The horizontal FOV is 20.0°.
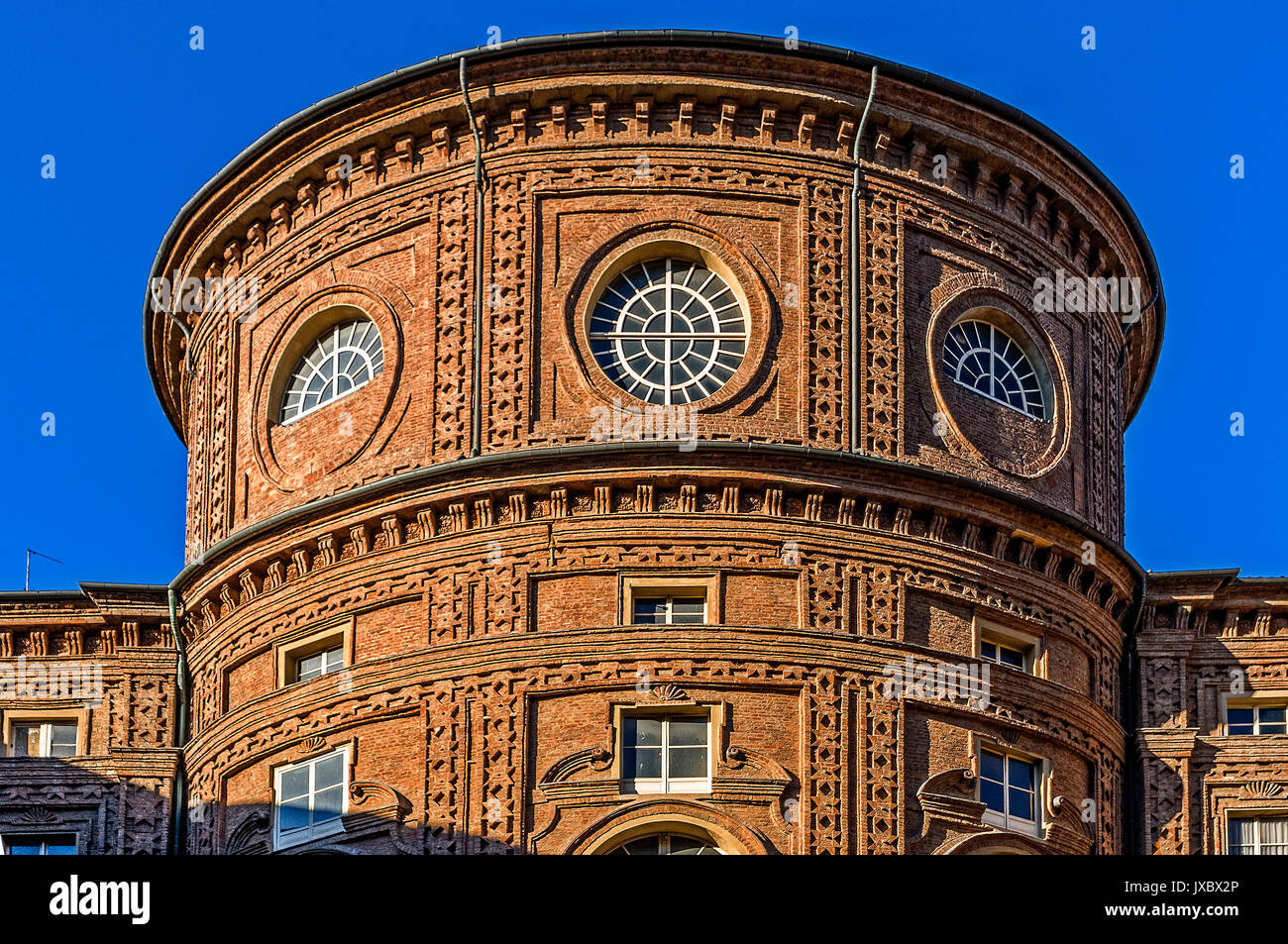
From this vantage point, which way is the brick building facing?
toward the camera
